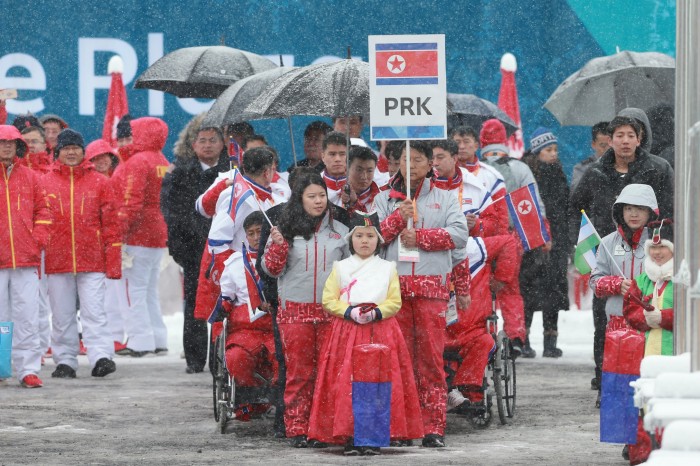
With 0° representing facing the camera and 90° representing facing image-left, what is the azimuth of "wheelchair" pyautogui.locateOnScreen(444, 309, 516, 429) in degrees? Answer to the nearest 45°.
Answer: approximately 45°

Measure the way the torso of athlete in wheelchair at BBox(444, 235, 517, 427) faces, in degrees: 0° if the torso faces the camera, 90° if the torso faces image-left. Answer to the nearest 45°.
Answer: approximately 45°

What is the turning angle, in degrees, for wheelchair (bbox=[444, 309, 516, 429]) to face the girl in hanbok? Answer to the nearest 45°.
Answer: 0° — it already faces them

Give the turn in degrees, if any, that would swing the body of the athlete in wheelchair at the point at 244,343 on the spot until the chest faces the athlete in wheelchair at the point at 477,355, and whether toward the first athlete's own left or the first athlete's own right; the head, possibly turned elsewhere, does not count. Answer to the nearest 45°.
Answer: approximately 45° to the first athlete's own left

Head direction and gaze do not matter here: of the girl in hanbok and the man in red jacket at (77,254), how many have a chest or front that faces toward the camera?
2

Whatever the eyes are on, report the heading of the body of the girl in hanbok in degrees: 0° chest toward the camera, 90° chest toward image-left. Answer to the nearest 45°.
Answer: approximately 0°
